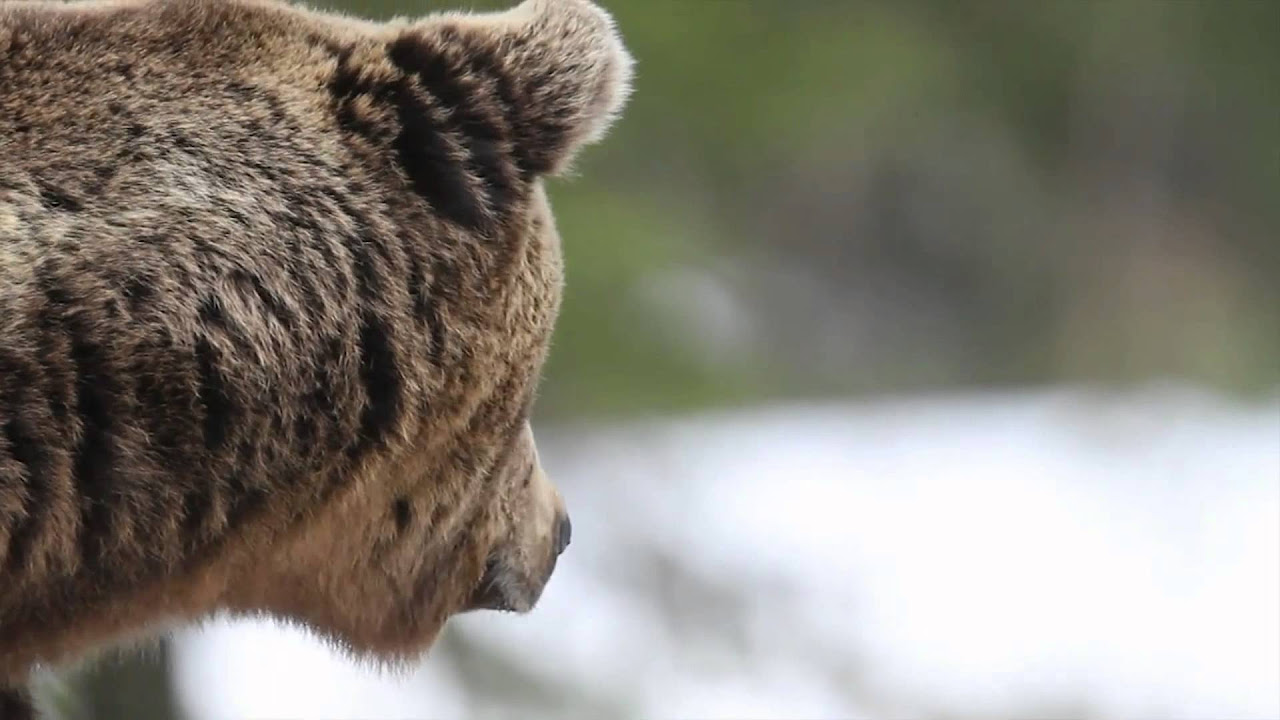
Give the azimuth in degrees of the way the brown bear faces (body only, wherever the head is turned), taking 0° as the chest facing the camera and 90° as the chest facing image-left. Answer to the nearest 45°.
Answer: approximately 225°
